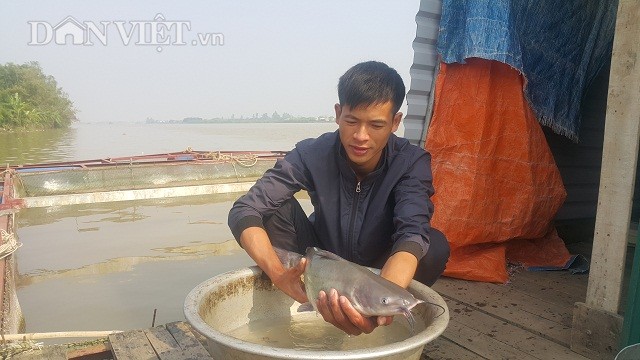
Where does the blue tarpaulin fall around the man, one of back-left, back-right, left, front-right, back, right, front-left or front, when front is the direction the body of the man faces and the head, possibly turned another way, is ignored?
back-left

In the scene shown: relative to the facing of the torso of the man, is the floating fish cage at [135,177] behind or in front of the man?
behind

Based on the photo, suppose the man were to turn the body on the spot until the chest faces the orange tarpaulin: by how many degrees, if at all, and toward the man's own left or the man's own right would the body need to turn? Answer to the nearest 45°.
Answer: approximately 135° to the man's own left

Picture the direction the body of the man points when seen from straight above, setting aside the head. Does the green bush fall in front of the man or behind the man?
behind

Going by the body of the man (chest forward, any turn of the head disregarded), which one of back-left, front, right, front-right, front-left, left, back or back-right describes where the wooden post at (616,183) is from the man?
left

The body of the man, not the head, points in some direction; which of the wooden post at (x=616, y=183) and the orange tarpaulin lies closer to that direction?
the wooden post

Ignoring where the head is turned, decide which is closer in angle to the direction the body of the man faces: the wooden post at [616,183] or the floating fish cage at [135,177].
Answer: the wooden post

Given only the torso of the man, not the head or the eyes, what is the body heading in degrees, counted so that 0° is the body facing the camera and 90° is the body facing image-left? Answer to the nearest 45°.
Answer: approximately 0°
